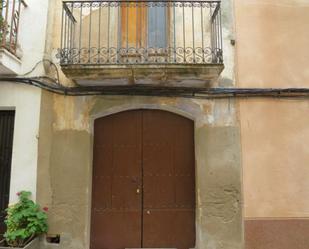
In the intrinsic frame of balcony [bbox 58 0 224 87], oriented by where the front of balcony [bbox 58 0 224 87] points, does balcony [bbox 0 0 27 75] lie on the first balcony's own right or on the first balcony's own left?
on the first balcony's own right

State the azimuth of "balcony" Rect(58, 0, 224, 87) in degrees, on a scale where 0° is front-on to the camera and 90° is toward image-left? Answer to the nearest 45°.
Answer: approximately 0°

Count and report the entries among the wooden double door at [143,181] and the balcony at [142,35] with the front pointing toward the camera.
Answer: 2

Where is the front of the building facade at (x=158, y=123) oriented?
toward the camera

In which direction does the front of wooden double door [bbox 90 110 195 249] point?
toward the camera
